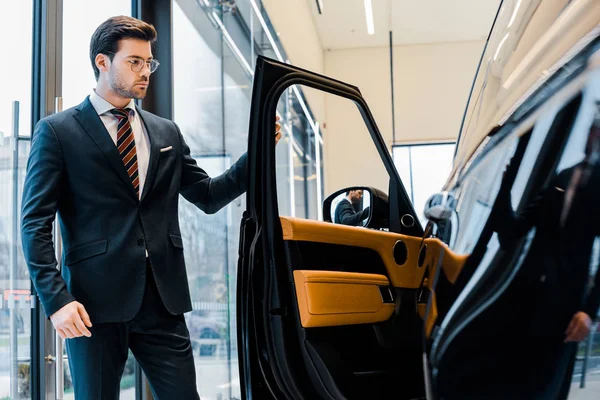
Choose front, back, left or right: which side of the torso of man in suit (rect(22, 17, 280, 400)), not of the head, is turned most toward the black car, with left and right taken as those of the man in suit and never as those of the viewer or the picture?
front

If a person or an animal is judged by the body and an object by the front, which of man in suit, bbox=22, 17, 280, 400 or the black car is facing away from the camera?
the black car

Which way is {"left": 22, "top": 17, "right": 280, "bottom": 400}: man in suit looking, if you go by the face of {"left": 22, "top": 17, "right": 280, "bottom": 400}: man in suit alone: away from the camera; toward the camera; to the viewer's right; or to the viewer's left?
to the viewer's right

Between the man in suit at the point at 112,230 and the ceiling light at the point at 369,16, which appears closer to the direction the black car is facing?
the ceiling light

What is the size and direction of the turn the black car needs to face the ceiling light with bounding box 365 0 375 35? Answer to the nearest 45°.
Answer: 0° — it already faces it

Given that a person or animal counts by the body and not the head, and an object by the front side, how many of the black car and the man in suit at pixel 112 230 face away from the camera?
1

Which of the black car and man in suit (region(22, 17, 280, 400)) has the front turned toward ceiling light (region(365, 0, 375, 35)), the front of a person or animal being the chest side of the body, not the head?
the black car

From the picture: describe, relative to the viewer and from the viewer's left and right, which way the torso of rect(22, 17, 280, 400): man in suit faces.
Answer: facing the viewer and to the right of the viewer

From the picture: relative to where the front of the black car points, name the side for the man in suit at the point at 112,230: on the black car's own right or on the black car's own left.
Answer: on the black car's own left

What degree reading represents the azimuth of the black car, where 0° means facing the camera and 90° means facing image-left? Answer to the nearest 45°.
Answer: approximately 180°
